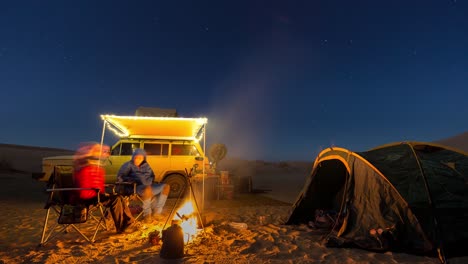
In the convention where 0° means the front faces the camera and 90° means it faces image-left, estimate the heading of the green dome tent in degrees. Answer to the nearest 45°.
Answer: approximately 45°

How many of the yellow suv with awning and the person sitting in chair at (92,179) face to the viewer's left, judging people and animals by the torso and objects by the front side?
1

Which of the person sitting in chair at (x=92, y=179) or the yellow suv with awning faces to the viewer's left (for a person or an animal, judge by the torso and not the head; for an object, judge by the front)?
the yellow suv with awning

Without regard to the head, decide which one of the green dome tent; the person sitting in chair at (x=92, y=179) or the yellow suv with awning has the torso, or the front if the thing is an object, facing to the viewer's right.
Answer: the person sitting in chair

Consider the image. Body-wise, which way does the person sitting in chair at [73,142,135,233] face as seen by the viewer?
to the viewer's right

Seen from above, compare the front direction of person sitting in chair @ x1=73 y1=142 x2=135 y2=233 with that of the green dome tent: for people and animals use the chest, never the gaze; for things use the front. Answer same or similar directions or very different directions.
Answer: very different directions

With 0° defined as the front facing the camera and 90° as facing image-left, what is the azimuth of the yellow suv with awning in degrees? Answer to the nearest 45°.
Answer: approximately 90°

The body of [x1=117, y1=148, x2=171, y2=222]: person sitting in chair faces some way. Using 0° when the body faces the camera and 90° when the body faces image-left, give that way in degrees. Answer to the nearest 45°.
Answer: approximately 315°
